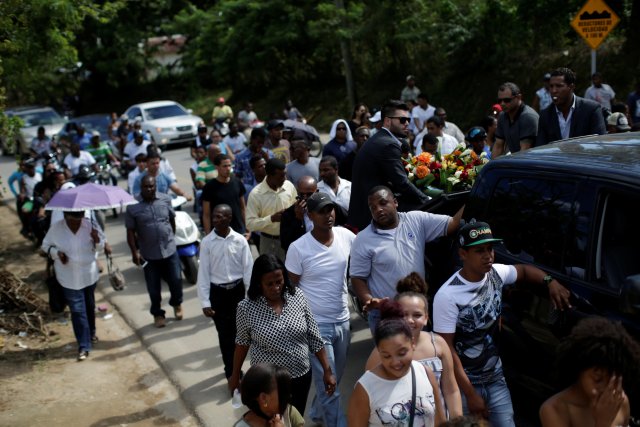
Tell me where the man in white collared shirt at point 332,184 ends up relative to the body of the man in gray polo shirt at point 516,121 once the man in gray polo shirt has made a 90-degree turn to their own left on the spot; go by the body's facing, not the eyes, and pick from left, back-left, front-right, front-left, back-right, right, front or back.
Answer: back-right

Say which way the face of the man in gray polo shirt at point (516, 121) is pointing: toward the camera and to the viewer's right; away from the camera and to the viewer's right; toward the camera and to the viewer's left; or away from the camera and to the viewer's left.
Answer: toward the camera and to the viewer's left

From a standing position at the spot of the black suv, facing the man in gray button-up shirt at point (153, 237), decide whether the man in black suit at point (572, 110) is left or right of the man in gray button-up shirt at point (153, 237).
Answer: right

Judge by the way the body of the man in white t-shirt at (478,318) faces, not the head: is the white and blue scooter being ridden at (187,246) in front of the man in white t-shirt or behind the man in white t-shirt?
behind

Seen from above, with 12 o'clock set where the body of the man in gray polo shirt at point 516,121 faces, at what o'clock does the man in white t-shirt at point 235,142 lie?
The man in white t-shirt is roughly at 3 o'clock from the man in gray polo shirt.

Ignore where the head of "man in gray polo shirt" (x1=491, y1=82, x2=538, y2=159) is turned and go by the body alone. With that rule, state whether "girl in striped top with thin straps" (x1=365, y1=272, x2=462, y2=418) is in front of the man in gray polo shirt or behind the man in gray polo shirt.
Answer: in front

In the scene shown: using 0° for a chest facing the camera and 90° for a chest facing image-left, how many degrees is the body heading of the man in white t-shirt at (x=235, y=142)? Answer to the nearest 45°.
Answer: approximately 0°

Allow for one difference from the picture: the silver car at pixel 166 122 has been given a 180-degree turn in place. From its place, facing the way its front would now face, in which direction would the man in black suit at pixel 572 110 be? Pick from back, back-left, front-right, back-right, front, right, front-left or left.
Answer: back-left

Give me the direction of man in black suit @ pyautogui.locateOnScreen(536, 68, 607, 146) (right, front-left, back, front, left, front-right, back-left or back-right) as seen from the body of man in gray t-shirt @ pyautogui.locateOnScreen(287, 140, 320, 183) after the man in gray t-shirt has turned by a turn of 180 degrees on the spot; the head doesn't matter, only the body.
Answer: back-right
